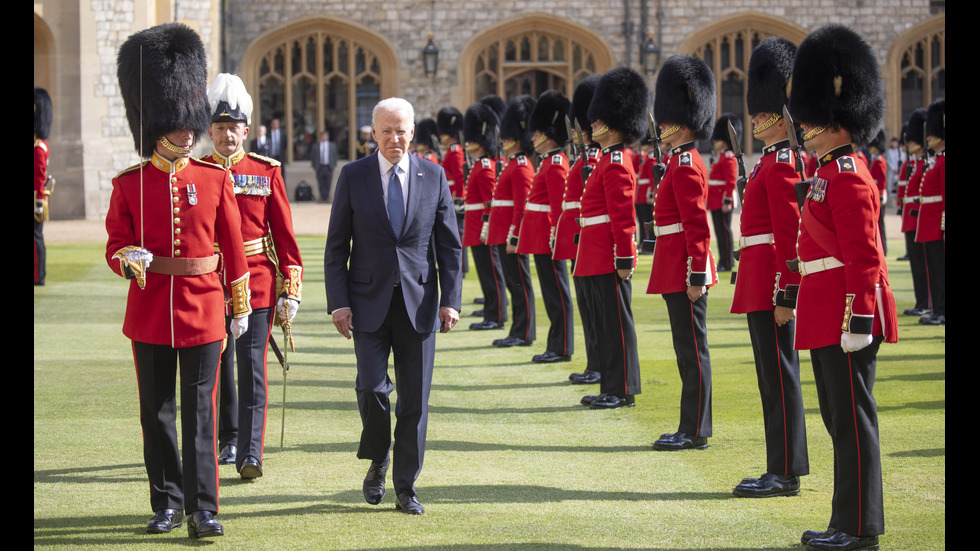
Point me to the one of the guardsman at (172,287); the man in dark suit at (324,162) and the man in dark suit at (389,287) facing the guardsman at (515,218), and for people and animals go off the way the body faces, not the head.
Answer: the man in dark suit at (324,162)

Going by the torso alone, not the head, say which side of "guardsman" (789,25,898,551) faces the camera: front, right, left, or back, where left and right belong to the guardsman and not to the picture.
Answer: left

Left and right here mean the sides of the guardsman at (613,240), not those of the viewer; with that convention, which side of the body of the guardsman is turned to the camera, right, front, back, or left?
left

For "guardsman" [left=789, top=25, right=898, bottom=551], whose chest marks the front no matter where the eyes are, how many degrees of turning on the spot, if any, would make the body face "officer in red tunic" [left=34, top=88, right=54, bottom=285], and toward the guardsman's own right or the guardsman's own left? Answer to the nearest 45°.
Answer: approximately 45° to the guardsman's own right

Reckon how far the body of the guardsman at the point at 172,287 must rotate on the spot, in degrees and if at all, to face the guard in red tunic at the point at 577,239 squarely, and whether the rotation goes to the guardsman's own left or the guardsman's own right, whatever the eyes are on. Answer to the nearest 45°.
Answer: approximately 135° to the guardsman's own left

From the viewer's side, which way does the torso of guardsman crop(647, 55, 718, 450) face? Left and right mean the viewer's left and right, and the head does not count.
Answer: facing to the left of the viewer

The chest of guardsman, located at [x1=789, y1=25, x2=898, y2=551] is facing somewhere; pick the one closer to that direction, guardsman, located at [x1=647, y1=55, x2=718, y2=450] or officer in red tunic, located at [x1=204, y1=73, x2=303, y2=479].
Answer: the officer in red tunic

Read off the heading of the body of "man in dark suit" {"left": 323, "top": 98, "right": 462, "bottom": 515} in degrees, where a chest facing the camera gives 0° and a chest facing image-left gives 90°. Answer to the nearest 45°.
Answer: approximately 0°

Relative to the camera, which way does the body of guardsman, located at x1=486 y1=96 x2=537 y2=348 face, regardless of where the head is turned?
to the viewer's left

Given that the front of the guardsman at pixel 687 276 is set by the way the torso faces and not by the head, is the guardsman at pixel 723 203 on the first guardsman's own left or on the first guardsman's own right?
on the first guardsman's own right
